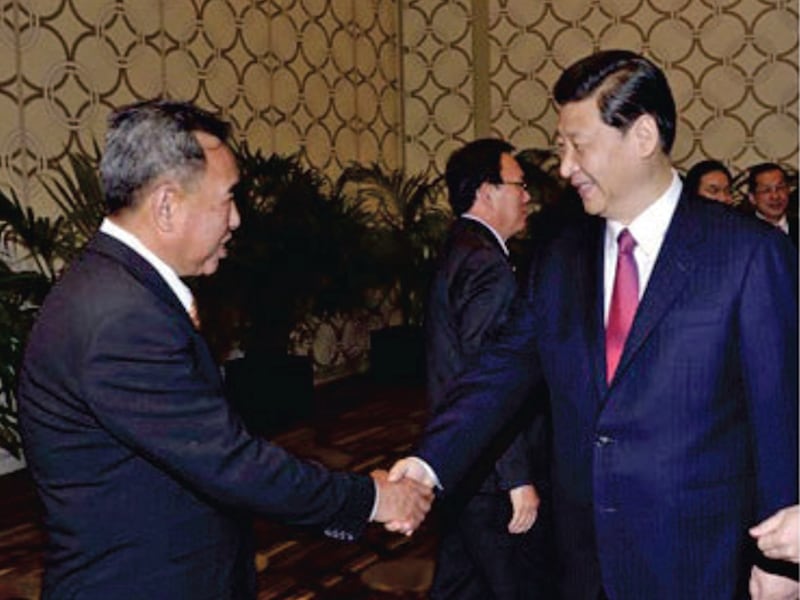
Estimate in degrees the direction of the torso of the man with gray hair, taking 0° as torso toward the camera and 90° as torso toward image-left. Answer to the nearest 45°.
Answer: approximately 270°

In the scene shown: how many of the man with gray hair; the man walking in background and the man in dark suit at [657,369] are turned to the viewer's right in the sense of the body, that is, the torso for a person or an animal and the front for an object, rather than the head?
2

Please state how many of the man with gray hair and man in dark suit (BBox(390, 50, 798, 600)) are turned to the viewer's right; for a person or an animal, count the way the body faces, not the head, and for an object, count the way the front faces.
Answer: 1

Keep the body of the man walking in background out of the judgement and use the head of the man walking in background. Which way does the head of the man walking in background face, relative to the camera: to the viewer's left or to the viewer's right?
to the viewer's right

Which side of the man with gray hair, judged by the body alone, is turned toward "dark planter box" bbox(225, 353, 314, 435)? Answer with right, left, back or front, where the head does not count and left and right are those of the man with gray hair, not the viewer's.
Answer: left

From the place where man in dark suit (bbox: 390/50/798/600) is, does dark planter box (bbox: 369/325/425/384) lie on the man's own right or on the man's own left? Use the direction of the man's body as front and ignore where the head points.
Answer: on the man's own right

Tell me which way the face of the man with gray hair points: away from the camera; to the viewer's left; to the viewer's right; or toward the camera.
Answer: to the viewer's right

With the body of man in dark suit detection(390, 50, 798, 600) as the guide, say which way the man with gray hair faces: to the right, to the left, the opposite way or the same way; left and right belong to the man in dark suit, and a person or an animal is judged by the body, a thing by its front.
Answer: the opposite way

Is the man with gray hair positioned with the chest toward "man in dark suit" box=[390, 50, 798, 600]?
yes

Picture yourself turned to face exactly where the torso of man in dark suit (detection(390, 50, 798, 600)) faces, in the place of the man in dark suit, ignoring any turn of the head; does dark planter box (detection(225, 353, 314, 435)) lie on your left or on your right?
on your right

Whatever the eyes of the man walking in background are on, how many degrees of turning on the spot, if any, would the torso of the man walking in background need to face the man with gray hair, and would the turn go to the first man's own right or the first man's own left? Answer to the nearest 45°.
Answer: approximately 135° to the first man's own right

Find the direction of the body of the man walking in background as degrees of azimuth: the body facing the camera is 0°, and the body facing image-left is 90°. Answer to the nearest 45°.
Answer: approximately 270°
